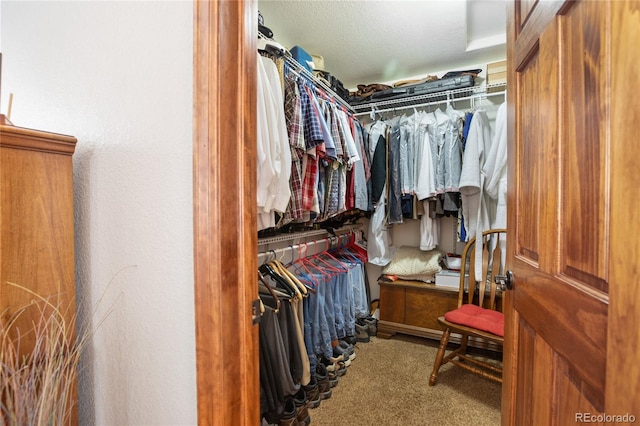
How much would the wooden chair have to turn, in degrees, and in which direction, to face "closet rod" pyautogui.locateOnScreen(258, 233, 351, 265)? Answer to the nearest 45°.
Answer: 0° — it already faces it

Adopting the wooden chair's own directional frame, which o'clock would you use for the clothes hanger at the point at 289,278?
The clothes hanger is roughly at 12 o'clock from the wooden chair.

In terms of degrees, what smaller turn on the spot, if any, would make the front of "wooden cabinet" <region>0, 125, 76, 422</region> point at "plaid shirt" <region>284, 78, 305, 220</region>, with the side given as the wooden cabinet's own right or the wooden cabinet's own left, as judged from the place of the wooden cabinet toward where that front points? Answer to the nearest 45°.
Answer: approximately 135° to the wooden cabinet's own left

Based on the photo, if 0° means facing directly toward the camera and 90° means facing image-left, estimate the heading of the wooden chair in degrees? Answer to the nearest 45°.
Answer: approximately 45°

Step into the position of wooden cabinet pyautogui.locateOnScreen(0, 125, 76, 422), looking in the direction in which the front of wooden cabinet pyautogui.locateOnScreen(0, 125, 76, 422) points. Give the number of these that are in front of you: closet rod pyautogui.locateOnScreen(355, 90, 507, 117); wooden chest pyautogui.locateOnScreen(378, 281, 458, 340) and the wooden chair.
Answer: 0

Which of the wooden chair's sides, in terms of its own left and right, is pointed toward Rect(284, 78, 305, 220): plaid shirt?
front
